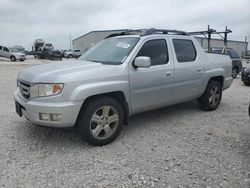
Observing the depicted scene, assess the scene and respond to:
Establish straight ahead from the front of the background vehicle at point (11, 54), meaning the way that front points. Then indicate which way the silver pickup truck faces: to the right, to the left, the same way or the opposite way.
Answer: to the right

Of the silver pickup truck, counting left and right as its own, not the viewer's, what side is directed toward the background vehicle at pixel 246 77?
back

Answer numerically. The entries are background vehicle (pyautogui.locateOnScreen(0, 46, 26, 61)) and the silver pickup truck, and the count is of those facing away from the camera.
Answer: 0

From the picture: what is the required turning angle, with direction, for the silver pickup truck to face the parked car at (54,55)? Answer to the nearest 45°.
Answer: approximately 135° to its right

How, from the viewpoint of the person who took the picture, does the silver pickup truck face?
facing the viewer and to the left of the viewer
